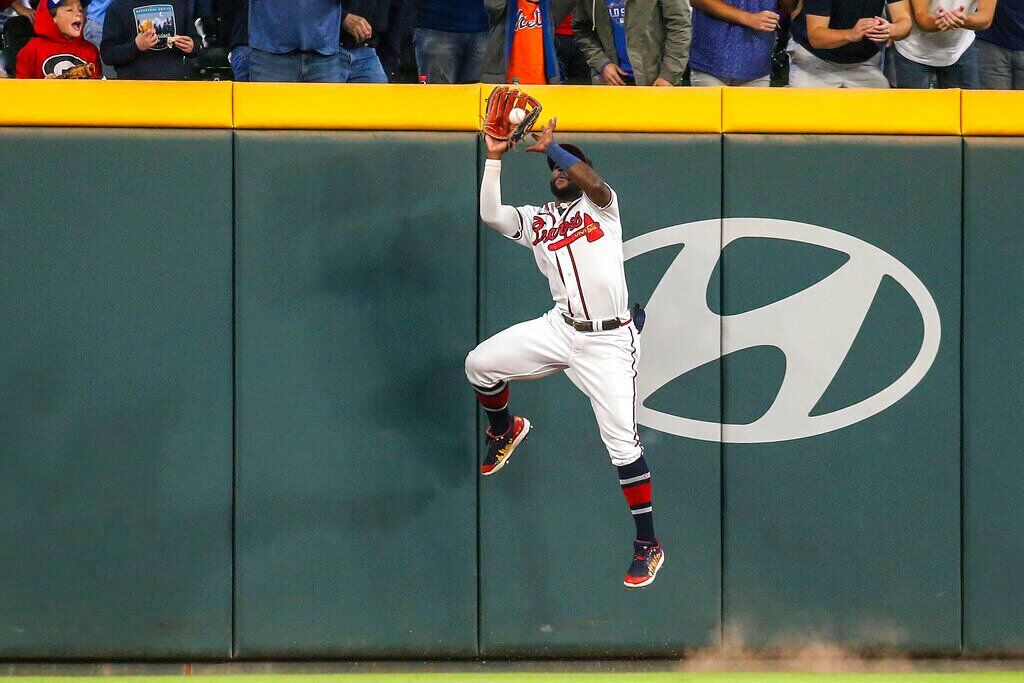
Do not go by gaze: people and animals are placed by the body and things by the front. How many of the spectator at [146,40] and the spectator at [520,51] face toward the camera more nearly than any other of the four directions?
2

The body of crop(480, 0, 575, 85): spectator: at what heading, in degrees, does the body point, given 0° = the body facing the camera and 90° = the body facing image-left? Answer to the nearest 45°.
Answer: approximately 0°

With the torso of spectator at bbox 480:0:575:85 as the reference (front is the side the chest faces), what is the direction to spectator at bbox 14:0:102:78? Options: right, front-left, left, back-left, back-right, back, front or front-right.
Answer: right

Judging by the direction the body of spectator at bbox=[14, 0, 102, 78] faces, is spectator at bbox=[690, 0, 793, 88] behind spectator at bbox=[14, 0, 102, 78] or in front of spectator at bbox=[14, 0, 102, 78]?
in front

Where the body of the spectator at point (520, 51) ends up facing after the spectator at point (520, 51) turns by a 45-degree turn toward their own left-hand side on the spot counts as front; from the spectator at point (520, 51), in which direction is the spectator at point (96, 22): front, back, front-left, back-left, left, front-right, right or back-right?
back-right

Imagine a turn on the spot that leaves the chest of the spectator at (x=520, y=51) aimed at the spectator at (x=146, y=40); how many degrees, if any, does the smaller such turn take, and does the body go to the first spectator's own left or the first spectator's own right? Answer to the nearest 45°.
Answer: approximately 90° to the first spectator's own right

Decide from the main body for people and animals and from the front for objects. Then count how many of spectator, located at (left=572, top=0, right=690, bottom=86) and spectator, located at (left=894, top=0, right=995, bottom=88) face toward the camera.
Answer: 2

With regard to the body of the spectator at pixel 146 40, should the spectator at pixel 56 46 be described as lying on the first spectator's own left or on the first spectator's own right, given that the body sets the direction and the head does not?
on the first spectator's own right

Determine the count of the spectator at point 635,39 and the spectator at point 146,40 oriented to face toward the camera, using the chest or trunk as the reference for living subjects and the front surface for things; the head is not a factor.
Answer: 2

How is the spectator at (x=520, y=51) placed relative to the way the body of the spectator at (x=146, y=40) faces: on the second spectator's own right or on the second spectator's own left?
on the second spectator's own left

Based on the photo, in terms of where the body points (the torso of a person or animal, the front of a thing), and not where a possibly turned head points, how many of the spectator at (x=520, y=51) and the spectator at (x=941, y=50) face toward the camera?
2

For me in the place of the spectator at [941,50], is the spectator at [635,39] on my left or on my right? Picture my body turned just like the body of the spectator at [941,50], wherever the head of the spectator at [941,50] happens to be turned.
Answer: on my right

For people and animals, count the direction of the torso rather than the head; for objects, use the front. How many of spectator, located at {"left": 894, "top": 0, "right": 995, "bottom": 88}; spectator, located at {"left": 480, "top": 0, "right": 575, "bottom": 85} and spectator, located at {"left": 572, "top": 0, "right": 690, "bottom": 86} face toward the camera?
3
